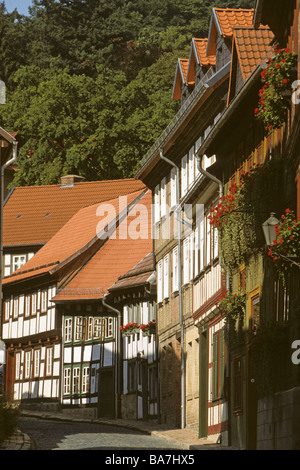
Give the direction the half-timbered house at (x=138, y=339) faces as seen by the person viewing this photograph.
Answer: facing the viewer and to the left of the viewer

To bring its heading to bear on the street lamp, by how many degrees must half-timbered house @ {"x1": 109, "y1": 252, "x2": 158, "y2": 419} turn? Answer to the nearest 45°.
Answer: approximately 45° to its left

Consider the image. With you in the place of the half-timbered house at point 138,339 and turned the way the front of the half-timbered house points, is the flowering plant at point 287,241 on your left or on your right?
on your left

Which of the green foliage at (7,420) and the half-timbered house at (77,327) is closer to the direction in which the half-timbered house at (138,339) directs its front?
the green foliage

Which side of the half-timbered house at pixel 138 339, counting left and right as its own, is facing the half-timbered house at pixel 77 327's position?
right

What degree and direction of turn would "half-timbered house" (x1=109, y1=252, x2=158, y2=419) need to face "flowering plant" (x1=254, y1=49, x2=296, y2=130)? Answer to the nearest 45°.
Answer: approximately 45° to its left
